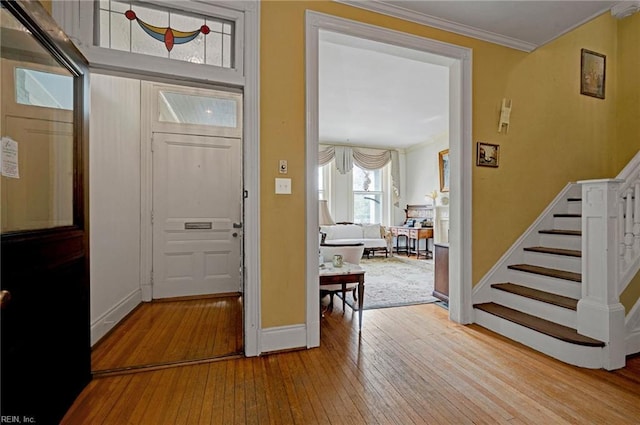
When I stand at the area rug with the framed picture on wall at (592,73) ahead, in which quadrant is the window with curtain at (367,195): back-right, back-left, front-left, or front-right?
back-left

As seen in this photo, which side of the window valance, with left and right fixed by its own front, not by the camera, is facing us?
front

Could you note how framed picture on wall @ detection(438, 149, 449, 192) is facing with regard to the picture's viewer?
facing the viewer and to the left of the viewer

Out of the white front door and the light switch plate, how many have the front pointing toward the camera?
2

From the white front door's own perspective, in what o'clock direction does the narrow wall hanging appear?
The narrow wall hanging is roughly at 10 o'clock from the white front door.

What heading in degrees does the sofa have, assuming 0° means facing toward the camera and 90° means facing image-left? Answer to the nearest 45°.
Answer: approximately 0°

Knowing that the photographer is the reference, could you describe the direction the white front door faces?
facing the viewer

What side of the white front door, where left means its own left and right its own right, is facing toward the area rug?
left

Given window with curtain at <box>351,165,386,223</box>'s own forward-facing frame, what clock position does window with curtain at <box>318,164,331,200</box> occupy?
window with curtain at <box>318,164,331,200</box> is roughly at 2 o'clock from window with curtain at <box>351,165,386,223</box>.

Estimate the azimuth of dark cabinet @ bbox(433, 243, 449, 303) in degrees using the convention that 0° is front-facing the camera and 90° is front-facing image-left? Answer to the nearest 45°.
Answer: approximately 45°
